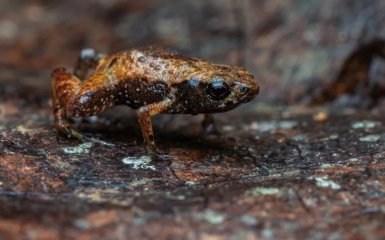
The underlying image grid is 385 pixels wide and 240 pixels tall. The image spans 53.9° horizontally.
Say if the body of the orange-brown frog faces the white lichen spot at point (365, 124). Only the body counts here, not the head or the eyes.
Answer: yes

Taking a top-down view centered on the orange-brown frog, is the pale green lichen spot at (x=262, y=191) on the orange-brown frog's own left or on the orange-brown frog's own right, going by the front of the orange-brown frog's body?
on the orange-brown frog's own right

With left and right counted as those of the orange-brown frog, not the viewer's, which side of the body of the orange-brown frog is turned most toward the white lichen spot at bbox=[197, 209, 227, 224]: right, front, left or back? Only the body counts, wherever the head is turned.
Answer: right

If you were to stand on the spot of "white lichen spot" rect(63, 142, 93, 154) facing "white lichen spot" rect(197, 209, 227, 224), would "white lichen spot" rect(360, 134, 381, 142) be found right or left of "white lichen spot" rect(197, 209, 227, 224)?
left

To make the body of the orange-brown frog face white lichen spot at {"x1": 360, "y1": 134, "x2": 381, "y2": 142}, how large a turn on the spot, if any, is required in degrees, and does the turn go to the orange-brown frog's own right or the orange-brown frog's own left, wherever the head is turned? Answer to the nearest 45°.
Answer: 0° — it already faces it

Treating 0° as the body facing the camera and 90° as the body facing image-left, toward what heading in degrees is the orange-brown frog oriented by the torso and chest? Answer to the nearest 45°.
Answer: approximately 270°
